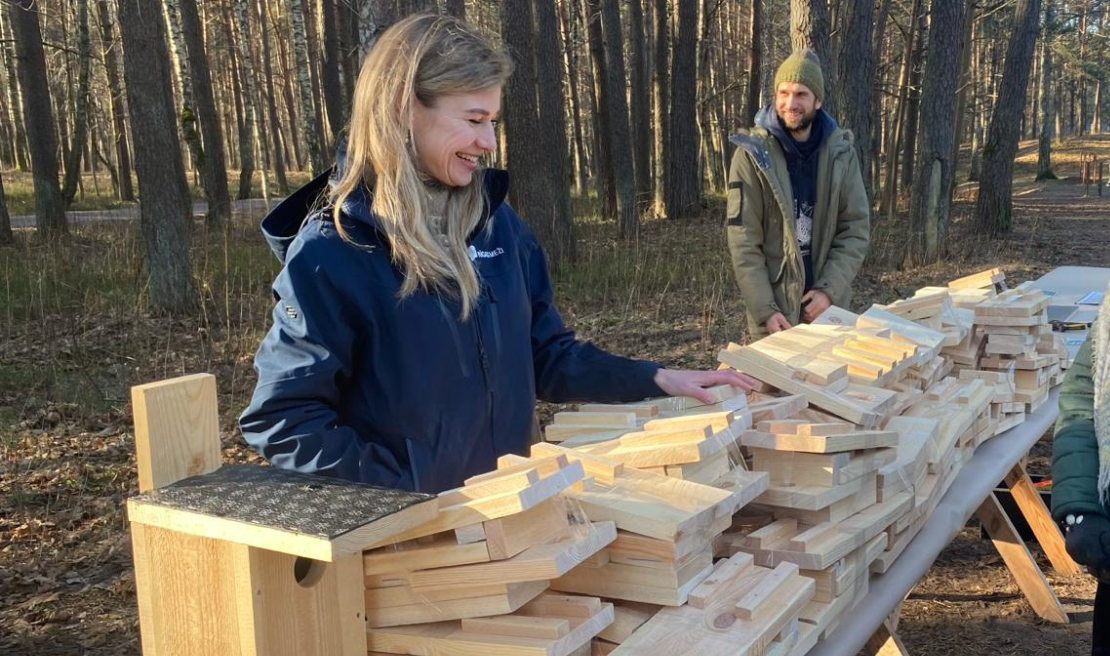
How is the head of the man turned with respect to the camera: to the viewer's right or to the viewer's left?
to the viewer's left

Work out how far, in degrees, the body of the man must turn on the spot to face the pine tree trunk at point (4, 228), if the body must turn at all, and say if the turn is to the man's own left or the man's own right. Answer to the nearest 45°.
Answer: approximately 135° to the man's own right

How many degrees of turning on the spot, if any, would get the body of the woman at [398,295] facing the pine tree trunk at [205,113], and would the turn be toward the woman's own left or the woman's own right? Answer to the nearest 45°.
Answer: approximately 135° to the woman's own left

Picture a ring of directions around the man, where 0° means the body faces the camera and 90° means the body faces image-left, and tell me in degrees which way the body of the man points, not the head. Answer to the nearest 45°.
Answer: approximately 0°

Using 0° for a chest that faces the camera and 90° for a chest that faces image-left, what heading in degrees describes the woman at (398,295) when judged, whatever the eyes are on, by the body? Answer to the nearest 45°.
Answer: approximately 315°
